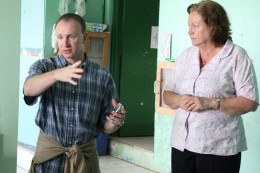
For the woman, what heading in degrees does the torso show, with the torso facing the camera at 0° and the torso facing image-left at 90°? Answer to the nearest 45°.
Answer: approximately 45°

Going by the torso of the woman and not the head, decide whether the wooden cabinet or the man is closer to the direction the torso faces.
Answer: the man

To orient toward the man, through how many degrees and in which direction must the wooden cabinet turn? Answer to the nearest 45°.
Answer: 0° — it already faces them

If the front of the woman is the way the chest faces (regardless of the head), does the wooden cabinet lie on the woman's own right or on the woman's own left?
on the woman's own right

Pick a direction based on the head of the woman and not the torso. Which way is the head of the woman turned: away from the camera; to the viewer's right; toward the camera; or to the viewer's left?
to the viewer's left

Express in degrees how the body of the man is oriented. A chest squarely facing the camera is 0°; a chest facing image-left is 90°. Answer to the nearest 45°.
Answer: approximately 0°

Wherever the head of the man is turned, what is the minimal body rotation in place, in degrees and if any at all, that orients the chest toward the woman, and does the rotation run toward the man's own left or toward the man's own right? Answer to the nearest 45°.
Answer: approximately 90° to the man's own left

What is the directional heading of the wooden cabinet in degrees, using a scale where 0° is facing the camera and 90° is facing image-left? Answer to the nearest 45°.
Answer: approximately 0°

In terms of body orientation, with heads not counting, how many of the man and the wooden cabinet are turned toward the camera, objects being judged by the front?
2

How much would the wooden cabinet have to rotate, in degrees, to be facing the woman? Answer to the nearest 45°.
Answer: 0° — it already faces them

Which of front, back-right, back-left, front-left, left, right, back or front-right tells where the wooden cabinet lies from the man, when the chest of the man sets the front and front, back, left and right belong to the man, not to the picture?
back
